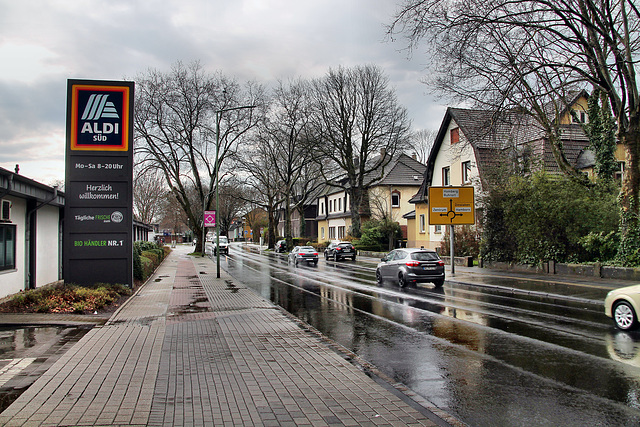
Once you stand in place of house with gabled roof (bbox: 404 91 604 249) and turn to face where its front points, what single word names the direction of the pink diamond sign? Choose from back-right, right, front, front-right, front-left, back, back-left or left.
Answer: front

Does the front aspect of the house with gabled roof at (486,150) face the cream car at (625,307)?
no

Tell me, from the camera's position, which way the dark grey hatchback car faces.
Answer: facing away from the viewer and to the left of the viewer

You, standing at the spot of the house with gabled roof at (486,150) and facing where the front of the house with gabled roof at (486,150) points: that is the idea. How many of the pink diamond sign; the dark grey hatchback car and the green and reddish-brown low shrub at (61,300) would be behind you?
0

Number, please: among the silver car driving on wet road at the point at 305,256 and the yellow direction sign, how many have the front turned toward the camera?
1

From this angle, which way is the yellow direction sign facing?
toward the camera

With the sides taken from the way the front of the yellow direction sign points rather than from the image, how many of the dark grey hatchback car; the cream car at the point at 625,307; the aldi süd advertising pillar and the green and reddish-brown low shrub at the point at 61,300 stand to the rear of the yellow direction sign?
0

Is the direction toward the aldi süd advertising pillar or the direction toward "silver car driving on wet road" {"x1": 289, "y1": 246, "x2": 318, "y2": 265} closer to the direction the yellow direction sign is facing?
the aldi süd advertising pillar

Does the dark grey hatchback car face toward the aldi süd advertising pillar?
no

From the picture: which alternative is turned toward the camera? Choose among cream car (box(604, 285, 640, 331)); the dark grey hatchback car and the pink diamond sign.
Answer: the pink diamond sign

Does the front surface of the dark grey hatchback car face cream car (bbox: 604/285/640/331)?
no

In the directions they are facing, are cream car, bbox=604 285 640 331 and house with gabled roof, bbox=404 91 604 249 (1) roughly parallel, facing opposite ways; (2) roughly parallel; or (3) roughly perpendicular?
roughly perpendicular

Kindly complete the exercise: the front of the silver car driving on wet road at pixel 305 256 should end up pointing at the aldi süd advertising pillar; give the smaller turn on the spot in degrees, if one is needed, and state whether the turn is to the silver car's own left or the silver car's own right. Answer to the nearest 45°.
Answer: approximately 135° to the silver car's own left
